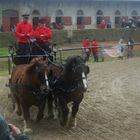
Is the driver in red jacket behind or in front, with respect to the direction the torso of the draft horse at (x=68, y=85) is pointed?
behind

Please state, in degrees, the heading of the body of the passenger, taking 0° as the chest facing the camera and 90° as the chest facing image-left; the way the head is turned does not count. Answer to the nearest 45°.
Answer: approximately 0°

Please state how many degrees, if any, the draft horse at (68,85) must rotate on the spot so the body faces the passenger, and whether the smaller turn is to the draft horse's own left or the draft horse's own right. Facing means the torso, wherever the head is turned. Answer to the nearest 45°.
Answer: approximately 135° to the draft horse's own left

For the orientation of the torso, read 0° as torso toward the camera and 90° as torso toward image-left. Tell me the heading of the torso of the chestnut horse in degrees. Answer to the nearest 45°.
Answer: approximately 315°

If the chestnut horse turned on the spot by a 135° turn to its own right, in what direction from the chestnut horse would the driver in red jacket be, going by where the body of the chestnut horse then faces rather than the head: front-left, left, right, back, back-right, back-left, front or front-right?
right

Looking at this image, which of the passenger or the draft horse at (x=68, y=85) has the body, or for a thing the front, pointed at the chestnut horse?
the passenger

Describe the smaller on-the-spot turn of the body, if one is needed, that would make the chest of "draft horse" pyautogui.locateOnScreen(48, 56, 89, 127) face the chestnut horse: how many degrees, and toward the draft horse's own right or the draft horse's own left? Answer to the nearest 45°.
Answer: approximately 135° to the draft horse's own right

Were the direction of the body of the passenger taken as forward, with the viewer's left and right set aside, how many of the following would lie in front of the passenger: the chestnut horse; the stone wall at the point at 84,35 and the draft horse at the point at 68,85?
2

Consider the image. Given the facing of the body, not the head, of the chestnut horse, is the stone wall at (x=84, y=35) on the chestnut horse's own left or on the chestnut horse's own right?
on the chestnut horse's own left
